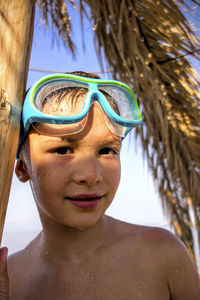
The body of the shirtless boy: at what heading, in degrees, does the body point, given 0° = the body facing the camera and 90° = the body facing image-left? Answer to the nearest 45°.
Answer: approximately 0°

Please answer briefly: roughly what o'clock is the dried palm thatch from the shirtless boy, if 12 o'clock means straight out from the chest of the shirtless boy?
The dried palm thatch is roughly at 7 o'clock from the shirtless boy.
